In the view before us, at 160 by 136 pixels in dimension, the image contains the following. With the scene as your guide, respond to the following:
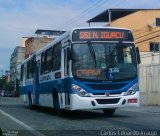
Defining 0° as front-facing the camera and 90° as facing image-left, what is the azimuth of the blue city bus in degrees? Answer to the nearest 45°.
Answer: approximately 315°
